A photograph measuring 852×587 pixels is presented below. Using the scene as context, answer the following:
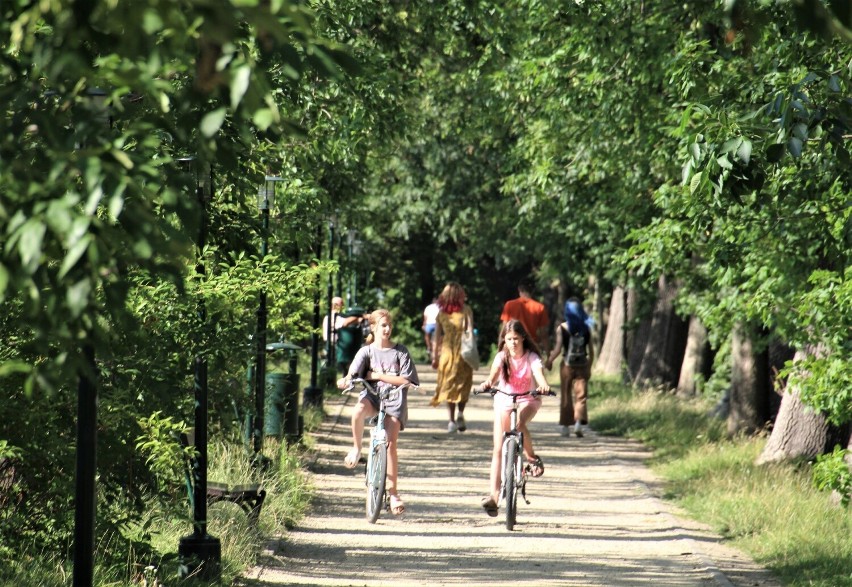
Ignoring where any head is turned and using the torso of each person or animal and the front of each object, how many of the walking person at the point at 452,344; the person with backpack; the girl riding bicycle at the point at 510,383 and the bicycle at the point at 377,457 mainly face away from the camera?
2

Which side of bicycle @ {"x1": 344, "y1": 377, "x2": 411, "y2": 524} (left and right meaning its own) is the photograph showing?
front

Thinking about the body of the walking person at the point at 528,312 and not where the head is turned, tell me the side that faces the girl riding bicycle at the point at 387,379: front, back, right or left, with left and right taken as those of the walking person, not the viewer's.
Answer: back

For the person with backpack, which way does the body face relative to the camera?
away from the camera

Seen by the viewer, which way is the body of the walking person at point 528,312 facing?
away from the camera

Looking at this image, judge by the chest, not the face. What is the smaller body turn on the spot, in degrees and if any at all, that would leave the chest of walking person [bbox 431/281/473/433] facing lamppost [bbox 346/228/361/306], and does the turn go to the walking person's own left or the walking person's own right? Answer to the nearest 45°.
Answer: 0° — they already face it

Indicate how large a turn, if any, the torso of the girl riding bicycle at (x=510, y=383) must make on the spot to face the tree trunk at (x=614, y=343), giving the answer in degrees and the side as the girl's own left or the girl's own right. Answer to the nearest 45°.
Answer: approximately 180°

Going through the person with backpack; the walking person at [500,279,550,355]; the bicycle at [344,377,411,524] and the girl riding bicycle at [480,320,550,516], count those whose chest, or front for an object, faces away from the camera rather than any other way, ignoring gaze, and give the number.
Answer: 2

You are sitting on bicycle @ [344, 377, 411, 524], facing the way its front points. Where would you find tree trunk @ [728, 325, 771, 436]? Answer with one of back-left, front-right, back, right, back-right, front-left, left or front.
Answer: back-left

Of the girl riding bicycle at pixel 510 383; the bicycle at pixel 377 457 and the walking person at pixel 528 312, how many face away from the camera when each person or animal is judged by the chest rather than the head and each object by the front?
1

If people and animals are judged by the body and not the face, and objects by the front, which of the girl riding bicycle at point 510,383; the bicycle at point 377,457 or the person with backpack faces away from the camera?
the person with backpack

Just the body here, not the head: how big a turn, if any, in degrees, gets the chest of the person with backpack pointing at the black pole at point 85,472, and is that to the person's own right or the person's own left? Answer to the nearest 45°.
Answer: approximately 180°

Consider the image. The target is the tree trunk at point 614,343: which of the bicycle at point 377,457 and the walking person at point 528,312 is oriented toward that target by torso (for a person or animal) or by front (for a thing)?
the walking person
